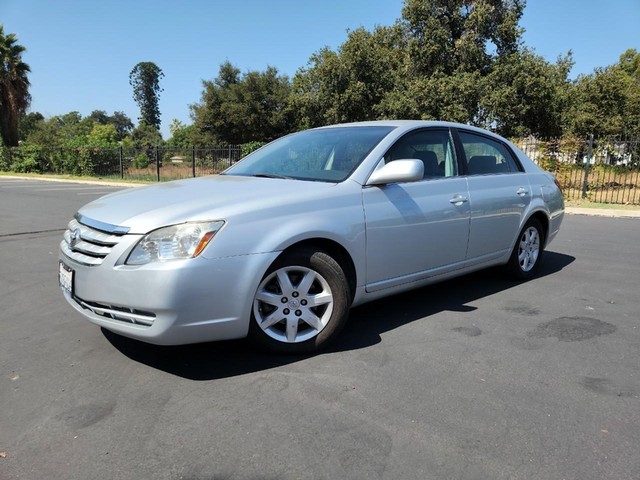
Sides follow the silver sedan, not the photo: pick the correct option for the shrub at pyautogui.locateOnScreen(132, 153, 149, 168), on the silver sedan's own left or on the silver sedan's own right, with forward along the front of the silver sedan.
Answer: on the silver sedan's own right

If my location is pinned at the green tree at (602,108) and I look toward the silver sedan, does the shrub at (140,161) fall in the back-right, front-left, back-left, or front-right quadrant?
front-right

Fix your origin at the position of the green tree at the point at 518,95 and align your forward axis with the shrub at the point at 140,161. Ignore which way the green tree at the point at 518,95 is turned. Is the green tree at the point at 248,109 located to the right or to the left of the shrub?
right

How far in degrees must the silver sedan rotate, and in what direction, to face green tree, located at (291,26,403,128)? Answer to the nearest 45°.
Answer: approximately 135° to its right

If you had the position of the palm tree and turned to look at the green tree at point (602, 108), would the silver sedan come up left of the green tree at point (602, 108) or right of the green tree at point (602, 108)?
right

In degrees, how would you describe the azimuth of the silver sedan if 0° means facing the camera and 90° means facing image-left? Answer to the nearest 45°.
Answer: approximately 45°

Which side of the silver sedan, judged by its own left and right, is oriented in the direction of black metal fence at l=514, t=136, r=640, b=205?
back

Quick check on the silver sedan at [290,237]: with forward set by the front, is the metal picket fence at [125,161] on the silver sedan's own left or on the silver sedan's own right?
on the silver sedan's own right

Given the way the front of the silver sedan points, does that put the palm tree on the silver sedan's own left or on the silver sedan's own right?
on the silver sedan's own right

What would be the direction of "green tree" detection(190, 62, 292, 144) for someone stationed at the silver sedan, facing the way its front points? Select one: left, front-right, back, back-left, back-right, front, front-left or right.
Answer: back-right

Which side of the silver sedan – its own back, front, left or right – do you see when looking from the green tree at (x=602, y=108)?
back
